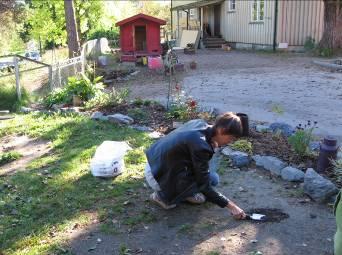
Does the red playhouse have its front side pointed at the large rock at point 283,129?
yes

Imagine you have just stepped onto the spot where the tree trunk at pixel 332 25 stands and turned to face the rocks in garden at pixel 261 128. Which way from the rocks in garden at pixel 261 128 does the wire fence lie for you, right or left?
right

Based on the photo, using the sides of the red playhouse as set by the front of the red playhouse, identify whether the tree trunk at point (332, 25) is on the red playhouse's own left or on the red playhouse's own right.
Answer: on the red playhouse's own left

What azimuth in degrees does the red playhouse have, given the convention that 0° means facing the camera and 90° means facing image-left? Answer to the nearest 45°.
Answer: approximately 0°

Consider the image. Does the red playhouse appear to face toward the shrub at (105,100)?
yes

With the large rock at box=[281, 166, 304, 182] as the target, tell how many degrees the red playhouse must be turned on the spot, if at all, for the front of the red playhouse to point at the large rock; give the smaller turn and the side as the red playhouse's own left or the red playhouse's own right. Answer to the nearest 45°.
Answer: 0° — it already faces it

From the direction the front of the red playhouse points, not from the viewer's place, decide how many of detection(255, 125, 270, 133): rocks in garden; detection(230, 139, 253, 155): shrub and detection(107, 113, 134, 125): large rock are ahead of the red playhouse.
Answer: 3

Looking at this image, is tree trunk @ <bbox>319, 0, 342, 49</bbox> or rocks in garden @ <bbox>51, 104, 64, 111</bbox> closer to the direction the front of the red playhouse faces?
the rocks in garden

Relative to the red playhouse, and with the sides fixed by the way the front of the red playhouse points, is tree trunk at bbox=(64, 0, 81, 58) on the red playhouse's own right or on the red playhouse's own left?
on the red playhouse's own right

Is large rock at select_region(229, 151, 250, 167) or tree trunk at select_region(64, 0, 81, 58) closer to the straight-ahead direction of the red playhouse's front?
the large rock

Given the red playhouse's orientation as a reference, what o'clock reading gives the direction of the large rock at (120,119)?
The large rock is roughly at 12 o'clock from the red playhouse.
